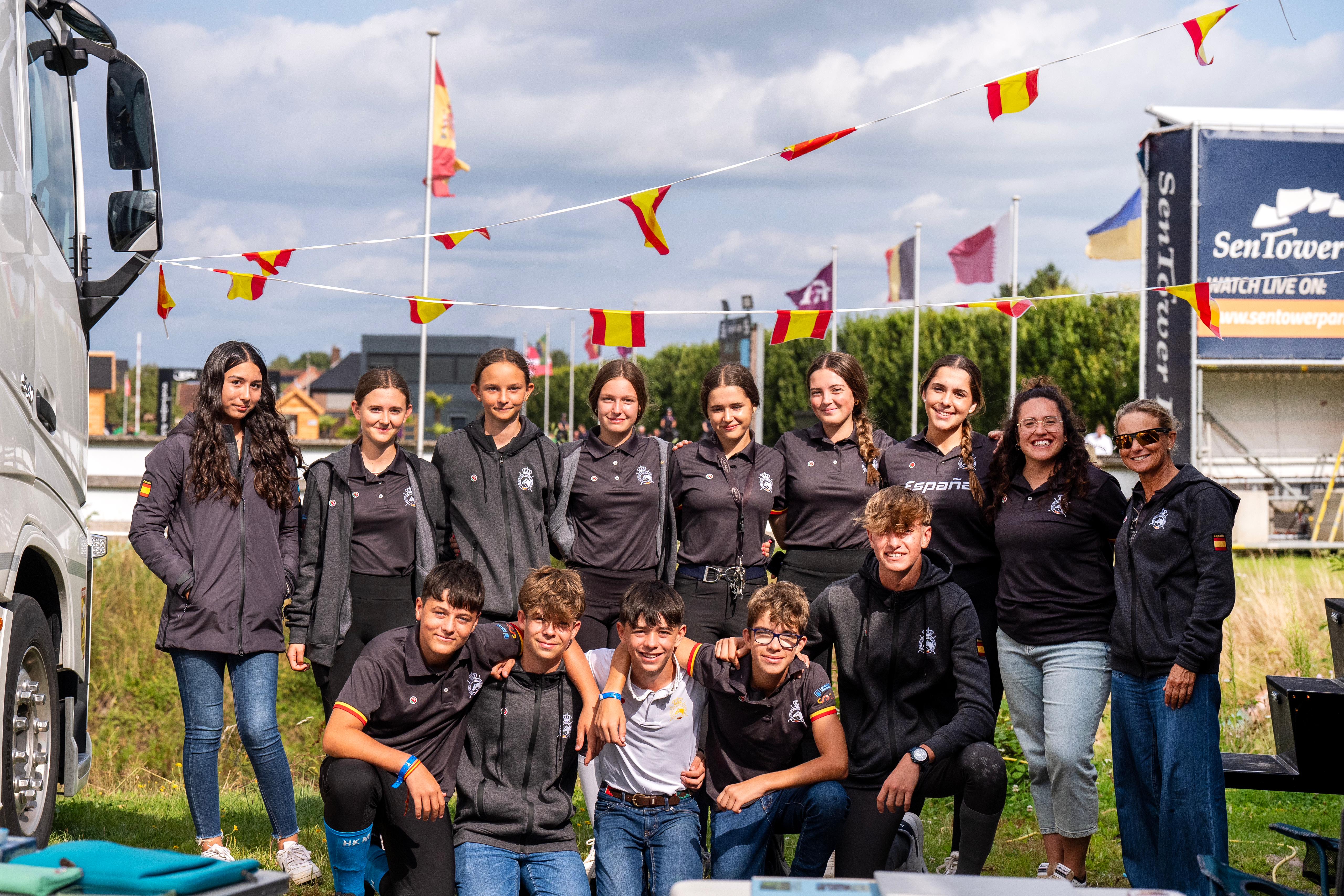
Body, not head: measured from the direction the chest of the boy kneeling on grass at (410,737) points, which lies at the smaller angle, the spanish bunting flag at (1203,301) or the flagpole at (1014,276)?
the spanish bunting flag

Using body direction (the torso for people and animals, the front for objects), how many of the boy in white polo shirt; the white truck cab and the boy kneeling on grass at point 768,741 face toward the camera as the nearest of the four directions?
2

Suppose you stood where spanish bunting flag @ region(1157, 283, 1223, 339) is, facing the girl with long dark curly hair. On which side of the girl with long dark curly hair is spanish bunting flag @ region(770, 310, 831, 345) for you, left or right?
right

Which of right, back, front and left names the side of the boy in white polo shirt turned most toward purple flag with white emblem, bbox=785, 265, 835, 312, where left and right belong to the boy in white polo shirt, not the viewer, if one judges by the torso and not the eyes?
back

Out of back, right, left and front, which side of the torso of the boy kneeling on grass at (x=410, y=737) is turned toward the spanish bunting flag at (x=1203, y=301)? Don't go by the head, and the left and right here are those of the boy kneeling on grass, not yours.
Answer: left

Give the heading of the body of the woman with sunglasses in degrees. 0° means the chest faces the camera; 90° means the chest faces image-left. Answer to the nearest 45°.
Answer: approximately 45°

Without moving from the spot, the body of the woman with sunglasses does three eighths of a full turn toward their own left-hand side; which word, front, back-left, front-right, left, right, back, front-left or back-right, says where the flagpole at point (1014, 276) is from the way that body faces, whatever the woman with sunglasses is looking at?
left

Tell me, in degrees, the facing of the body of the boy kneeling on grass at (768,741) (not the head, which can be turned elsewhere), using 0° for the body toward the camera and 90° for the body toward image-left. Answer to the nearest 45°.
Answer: approximately 0°

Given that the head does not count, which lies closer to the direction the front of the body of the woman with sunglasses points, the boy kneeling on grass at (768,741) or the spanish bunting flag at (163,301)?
the boy kneeling on grass
